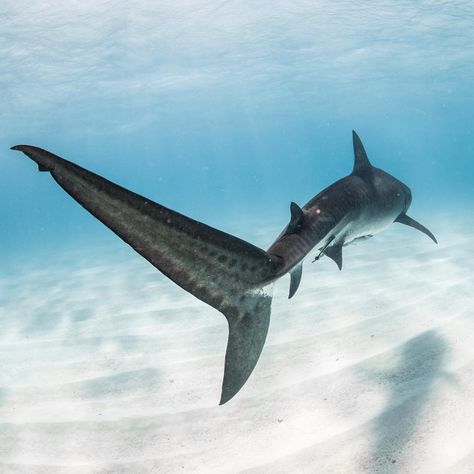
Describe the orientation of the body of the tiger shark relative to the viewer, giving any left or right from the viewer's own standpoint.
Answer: facing away from the viewer and to the right of the viewer
